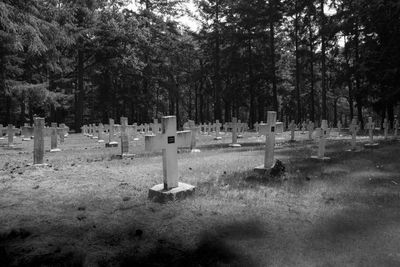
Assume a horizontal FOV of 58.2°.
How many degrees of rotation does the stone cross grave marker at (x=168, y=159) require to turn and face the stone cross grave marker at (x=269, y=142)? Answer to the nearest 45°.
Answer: approximately 90° to its left

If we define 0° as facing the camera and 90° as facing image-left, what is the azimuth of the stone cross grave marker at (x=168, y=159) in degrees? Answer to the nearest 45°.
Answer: approximately 315°
